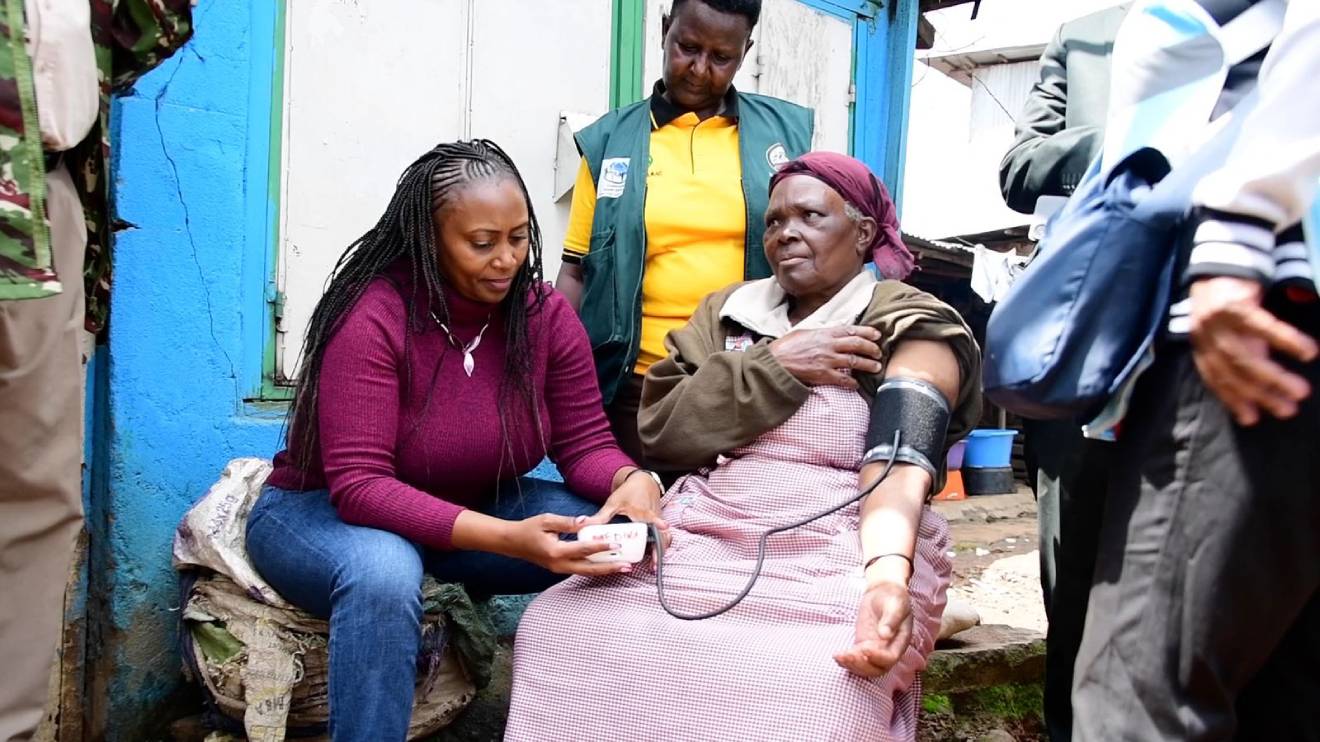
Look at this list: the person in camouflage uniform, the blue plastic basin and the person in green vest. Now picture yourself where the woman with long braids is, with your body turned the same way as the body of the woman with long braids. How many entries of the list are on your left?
2

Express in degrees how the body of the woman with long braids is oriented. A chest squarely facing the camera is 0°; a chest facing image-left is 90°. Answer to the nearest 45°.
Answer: approximately 315°

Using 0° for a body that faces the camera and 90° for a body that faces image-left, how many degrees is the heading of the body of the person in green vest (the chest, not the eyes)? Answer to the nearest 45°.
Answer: approximately 0°

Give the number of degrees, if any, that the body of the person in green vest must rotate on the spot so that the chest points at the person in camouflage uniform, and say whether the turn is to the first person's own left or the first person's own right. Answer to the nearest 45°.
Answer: approximately 45° to the first person's own right

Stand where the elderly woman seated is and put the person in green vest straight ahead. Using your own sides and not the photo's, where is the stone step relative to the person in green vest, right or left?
right

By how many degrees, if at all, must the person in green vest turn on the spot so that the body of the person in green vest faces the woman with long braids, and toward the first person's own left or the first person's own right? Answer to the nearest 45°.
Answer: approximately 45° to the first person's own right

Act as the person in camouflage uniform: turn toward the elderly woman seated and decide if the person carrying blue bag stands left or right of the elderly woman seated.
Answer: right

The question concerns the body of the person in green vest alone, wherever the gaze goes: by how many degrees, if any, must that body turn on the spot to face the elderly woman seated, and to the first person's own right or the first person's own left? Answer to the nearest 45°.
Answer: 0° — they already face them
